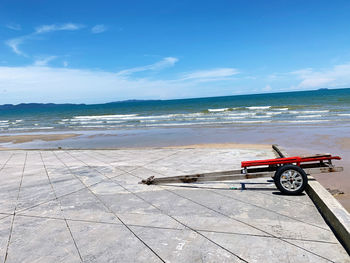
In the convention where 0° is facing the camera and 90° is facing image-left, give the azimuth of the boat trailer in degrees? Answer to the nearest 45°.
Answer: approximately 90°

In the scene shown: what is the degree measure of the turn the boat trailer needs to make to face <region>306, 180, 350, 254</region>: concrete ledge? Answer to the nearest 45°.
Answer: approximately 90° to its left
